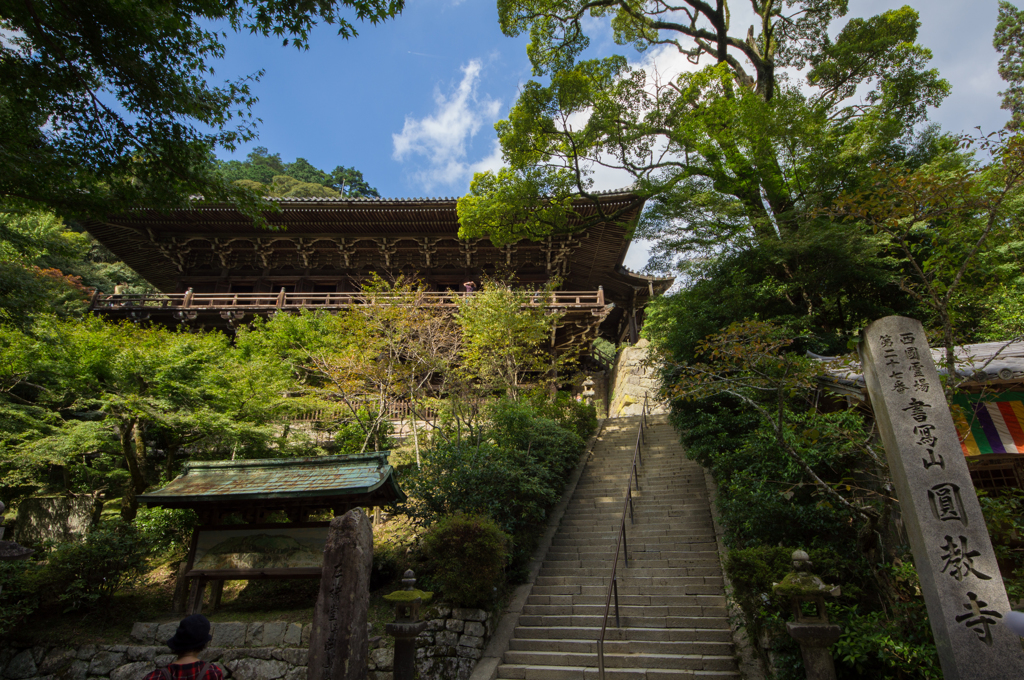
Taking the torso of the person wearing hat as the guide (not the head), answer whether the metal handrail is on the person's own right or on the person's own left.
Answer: on the person's own right

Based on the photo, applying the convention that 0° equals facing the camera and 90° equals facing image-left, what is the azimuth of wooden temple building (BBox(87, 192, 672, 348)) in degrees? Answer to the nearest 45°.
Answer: approximately 0°

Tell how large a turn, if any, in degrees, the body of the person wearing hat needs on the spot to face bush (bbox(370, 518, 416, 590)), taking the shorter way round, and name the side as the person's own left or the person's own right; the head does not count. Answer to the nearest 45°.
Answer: approximately 45° to the person's own right

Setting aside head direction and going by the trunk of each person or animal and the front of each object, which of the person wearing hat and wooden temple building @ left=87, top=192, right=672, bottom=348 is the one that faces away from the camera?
the person wearing hat

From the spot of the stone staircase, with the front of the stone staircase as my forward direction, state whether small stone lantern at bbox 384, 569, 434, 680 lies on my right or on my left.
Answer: on my right

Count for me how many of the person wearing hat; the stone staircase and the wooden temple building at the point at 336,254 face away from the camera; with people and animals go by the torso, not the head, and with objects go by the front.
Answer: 1

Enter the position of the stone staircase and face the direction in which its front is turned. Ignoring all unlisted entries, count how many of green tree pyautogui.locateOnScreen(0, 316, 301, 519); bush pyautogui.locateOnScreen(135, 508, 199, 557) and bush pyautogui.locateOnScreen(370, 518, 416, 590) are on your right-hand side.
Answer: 3

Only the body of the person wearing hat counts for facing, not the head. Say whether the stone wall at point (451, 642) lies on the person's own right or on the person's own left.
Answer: on the person's own right

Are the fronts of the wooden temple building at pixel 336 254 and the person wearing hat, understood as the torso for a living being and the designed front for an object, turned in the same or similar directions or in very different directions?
very different directions

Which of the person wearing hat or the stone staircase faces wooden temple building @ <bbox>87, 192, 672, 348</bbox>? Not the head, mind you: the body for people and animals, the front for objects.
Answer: the person wearing hat

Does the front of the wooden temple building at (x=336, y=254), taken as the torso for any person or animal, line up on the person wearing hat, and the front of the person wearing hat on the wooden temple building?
yes

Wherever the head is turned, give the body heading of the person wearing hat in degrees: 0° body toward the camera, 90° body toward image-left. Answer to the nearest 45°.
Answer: approximately 180°

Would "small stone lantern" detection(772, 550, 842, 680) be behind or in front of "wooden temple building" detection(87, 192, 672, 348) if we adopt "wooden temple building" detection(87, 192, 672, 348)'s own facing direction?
in front

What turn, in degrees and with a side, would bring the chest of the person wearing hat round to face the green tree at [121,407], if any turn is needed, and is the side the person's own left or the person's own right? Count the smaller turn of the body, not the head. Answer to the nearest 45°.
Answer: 0° — they already face it

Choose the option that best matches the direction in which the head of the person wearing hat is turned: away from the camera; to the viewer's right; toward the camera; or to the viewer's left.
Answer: away from the camera

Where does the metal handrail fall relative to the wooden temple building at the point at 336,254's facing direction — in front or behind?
in front
